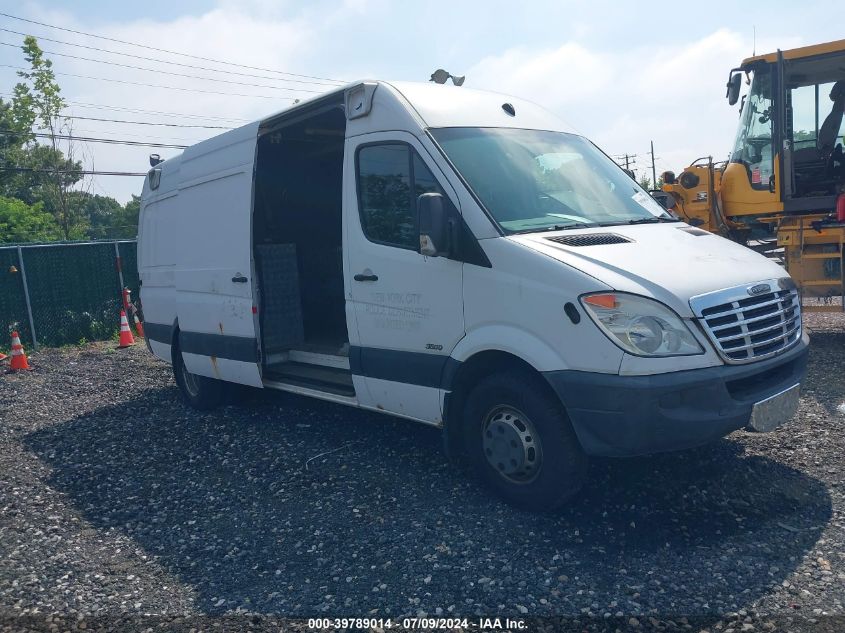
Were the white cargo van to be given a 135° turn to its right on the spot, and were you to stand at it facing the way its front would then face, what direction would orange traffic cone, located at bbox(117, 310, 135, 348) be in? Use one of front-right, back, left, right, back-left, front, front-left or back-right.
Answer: front-right

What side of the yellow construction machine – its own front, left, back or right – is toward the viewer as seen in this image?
left

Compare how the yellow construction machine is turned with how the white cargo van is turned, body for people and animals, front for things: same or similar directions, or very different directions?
very different directions

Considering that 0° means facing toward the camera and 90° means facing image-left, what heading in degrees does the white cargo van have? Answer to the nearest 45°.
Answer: approximately 315°

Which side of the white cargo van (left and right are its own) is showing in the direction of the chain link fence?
back

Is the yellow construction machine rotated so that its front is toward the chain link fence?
yes

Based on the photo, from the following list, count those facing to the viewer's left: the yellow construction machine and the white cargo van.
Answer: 1

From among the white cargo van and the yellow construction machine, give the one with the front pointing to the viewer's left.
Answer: the yellow construction machine

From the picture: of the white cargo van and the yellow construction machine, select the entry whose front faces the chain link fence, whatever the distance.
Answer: the yellow construction machine

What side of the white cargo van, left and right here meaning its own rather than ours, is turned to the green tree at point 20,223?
back

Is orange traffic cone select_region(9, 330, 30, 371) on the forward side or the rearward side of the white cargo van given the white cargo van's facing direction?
on the rearward side
